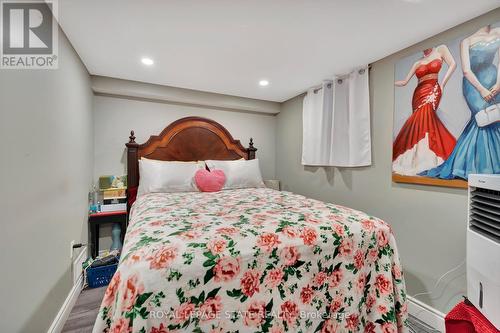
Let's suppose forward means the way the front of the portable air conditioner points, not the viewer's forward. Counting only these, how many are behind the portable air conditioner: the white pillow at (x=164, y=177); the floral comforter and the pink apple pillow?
0

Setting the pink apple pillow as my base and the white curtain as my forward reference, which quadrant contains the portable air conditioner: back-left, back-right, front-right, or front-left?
front-right

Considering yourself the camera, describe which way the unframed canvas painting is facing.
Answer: facing the viewer and to the left of the viewer

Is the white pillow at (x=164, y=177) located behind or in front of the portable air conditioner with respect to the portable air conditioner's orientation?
in front

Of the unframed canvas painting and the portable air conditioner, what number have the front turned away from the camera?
0

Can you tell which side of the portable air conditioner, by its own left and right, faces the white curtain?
right

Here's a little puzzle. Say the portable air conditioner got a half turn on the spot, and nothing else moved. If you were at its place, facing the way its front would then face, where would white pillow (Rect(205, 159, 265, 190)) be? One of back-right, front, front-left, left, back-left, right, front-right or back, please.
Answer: back-left

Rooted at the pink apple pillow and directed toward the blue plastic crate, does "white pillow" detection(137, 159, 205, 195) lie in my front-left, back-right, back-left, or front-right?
front-right

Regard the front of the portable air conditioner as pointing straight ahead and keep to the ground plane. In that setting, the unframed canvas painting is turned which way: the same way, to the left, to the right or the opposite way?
the same way

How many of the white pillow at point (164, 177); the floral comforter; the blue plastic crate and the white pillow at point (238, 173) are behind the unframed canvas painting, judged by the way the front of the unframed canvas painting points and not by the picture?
0

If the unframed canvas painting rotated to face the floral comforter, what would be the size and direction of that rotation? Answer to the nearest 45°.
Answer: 0° — it already faces it

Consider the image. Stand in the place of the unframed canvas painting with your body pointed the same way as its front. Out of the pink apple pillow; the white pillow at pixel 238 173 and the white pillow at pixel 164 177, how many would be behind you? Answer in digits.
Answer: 0
